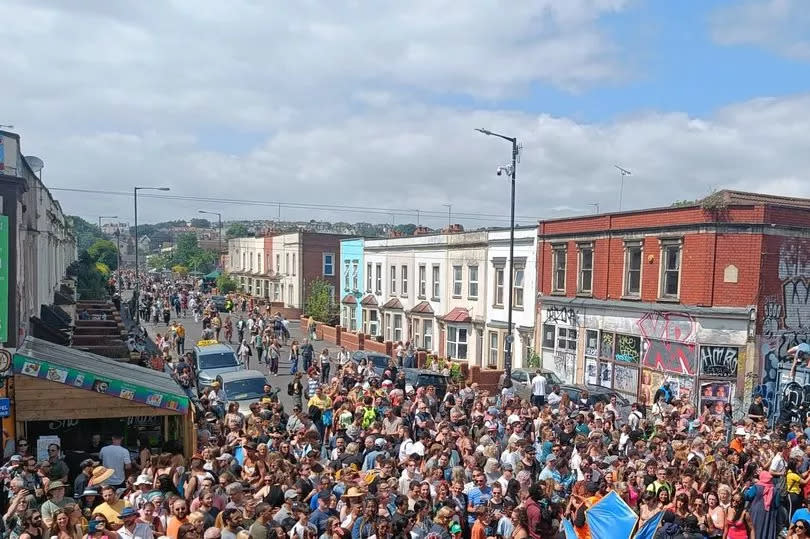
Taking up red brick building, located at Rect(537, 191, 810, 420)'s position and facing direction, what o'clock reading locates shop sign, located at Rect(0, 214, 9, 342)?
The shop sign is roughly at 12 o'clock from the red brick building.

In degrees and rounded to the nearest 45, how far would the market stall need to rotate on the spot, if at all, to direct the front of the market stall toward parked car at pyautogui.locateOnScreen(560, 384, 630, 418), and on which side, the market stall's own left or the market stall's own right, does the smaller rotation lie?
approximately 90° to the market stall's own left

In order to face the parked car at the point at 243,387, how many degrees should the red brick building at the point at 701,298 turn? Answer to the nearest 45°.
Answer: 0° — it already faces it

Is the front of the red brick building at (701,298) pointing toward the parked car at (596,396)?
yes

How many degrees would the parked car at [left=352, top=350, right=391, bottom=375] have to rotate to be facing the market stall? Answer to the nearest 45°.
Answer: approximately 90° to its right

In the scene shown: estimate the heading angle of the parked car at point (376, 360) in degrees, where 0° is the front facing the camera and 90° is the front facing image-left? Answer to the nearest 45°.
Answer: approximately 315°
